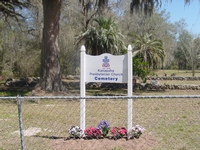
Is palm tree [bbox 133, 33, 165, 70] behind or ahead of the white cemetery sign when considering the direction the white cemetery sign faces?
behind

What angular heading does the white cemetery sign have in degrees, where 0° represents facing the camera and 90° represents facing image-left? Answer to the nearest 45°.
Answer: approximately 0°

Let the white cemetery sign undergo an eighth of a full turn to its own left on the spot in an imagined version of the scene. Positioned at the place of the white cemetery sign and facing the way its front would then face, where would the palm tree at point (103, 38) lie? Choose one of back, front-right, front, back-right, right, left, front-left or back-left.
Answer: back-left
